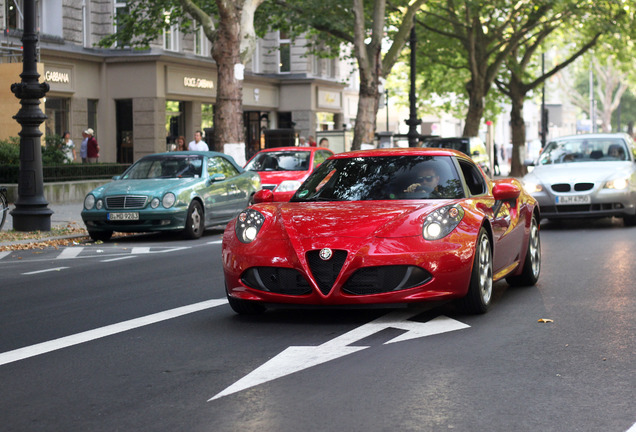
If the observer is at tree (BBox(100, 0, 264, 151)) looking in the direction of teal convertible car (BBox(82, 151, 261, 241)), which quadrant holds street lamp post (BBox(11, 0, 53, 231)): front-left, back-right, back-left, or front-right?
front-right

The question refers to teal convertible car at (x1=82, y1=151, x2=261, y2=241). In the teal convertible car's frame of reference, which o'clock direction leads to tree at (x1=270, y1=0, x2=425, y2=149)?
The tree is roughly at 5 o'clock from the teal convertible car.

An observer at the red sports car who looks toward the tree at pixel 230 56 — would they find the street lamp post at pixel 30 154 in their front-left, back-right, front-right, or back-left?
front-left

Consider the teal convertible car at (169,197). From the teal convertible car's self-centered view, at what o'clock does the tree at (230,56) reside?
The tree is roughly at 5 o'clock from the teal convertible car.

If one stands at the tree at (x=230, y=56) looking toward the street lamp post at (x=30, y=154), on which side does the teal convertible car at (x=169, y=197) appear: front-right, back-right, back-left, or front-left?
front-left

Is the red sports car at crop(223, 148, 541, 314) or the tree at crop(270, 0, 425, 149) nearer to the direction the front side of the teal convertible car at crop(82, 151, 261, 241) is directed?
the red sports car

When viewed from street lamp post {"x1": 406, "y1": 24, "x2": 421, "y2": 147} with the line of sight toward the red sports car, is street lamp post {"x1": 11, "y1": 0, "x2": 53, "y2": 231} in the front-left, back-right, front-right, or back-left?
front-right

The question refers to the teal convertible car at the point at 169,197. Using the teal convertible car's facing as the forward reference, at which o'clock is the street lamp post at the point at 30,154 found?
The street lamp post is roughly at 2 o'clock from the teal convertible car.

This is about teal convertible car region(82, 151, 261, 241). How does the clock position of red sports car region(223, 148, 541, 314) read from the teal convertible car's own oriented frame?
The red sports car is roughly at 10 o'clock from the teal convertible car.

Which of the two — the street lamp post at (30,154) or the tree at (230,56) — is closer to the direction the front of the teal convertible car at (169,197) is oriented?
the street lamp post

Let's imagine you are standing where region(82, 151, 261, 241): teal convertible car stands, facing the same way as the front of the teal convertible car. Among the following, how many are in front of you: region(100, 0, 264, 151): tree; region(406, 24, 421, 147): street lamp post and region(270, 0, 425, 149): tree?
0

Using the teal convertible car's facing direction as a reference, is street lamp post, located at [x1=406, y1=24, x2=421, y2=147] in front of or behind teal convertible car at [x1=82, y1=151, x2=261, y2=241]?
behind
